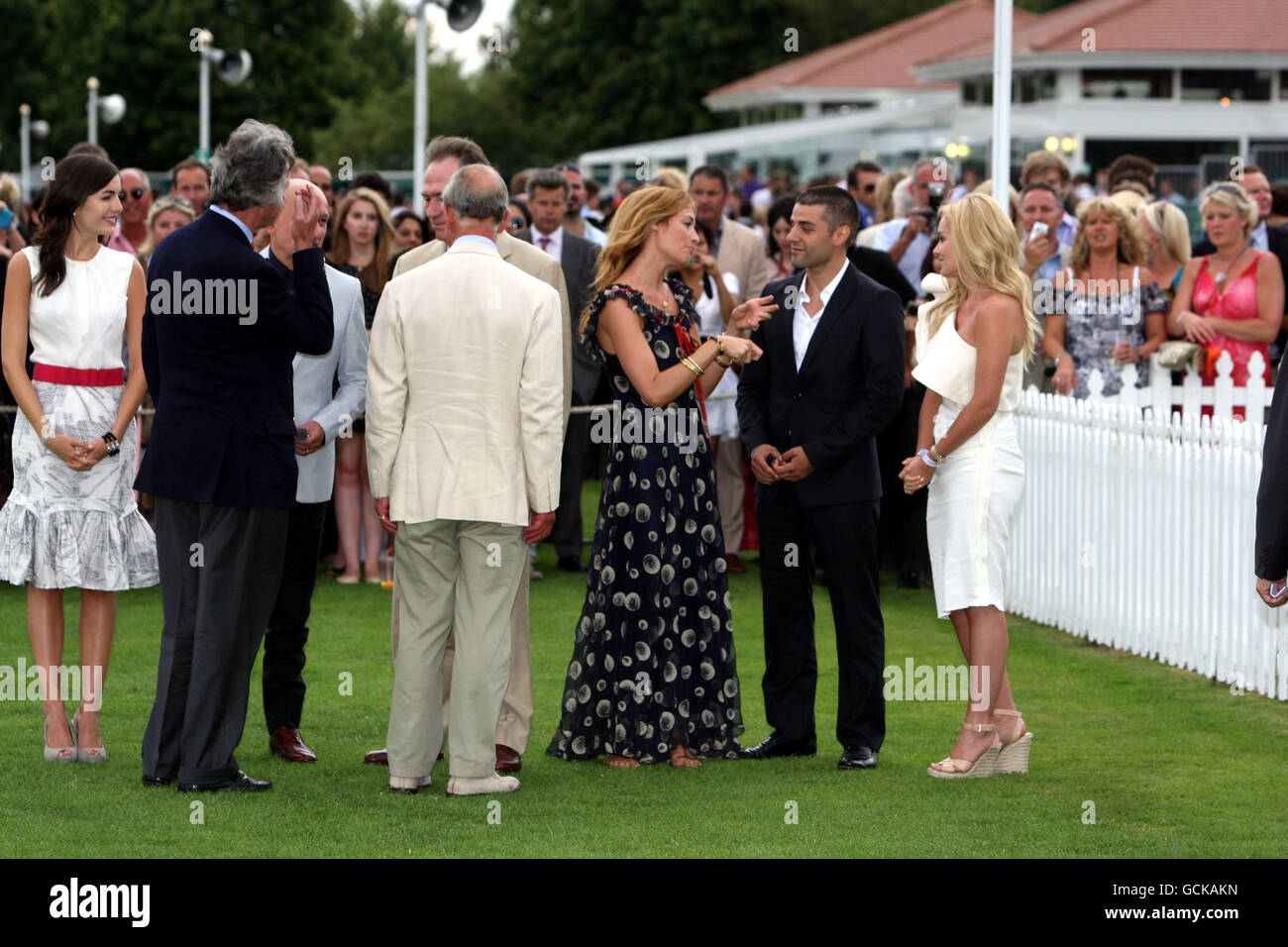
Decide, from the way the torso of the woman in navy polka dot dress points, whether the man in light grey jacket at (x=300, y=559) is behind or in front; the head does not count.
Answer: behind

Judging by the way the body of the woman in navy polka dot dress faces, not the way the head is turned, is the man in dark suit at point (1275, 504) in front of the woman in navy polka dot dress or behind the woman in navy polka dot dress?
in front

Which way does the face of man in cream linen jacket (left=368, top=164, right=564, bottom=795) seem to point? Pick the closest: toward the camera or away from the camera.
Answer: away from the camera

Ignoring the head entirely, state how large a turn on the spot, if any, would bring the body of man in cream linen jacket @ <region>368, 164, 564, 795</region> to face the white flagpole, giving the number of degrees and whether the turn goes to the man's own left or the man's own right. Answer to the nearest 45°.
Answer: approximately 45° to the man's own right

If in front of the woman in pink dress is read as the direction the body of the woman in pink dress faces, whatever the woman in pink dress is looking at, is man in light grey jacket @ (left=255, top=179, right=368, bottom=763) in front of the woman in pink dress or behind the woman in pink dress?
in front

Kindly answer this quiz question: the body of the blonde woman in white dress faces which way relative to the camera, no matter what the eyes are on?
to the viewer's left

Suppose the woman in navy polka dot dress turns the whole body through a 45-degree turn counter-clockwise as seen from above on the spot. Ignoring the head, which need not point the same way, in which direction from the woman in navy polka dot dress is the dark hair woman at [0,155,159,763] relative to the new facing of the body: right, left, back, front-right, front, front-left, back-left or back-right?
back

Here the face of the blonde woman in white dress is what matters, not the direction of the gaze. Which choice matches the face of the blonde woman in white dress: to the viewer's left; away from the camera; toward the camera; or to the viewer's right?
to the viewer's left

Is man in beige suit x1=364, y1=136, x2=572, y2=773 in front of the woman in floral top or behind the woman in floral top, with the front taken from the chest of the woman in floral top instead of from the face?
in front

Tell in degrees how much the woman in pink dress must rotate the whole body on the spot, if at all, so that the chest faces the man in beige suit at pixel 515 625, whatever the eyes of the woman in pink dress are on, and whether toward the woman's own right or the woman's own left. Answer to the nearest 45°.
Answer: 0° — they already face them

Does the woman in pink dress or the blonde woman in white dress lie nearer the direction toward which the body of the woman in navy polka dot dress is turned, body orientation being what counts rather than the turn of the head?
the blonde woman in white dress

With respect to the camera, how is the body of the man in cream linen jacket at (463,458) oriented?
away from the camera

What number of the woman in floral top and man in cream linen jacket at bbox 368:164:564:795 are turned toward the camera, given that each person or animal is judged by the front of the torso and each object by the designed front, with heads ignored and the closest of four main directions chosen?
1

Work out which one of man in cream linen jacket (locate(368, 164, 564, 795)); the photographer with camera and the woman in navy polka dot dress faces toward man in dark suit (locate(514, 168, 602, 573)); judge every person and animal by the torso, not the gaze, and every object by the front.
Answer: the man in cream linen jacket
